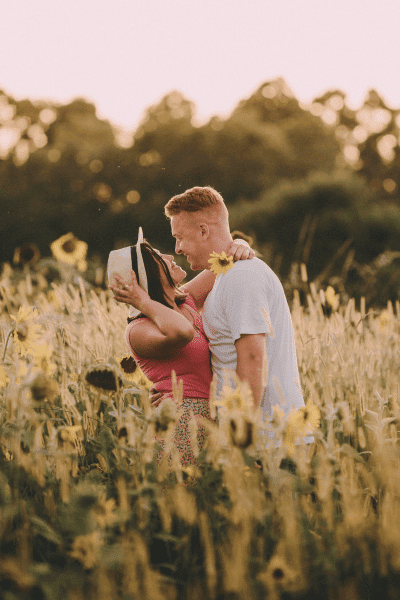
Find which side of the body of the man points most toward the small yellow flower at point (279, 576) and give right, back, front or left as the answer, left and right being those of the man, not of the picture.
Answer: left

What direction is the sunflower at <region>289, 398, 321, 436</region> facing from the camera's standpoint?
toward the camera

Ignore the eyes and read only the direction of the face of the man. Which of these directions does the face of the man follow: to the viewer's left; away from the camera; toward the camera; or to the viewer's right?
to the viewer's left

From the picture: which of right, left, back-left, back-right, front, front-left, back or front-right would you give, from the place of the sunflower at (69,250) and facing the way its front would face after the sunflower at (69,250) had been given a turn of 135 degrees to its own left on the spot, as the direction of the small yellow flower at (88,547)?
back-right

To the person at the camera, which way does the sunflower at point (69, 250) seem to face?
facing the viewer

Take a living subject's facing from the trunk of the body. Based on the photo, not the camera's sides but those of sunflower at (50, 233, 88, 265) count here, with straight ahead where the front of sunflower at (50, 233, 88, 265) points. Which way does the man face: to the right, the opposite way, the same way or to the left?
to the right

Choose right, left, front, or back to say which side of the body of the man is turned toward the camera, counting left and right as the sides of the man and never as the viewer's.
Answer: left

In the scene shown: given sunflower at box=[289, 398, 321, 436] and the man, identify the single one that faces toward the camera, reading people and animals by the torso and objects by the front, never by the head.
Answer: the sunflower

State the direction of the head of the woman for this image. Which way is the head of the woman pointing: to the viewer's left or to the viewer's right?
to the viewer's right

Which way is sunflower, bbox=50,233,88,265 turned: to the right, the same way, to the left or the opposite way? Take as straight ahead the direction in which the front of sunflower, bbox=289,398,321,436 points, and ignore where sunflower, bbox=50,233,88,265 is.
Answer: the same way

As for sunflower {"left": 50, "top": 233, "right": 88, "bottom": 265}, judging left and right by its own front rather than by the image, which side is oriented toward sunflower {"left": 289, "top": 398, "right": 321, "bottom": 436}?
front

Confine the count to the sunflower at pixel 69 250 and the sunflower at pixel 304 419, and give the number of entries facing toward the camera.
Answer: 2

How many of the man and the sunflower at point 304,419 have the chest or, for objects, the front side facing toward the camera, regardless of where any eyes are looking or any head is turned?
1
